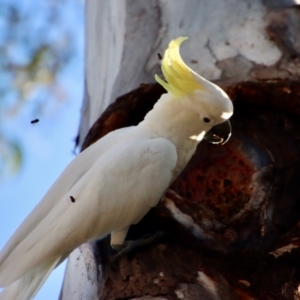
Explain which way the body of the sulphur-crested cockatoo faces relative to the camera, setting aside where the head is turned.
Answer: to the viewer's right
